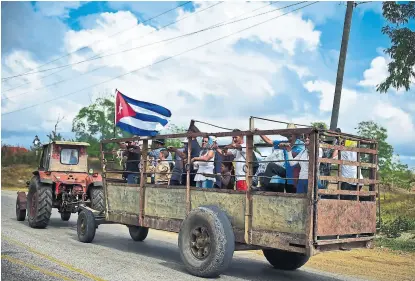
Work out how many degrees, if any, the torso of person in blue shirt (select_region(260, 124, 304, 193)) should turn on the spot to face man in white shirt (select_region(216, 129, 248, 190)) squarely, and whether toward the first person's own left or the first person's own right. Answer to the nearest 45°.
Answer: approximately 45° to the first person's own right

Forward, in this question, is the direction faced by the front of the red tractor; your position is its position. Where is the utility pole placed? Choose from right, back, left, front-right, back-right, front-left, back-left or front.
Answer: back-right

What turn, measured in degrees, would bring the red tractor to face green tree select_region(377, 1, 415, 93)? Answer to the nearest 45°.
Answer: approximately 135° to its right

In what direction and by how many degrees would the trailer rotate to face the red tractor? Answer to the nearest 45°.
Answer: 0° — it already faces it

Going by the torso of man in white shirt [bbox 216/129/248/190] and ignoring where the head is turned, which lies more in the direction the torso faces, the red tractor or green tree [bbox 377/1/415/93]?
the red tractor

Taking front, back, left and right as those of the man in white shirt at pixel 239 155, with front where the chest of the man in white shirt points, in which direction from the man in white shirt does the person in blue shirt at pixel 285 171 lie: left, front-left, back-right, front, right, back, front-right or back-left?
back-left

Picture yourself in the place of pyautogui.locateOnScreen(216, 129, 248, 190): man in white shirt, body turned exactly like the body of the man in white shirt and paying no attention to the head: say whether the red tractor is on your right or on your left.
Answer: on your right
